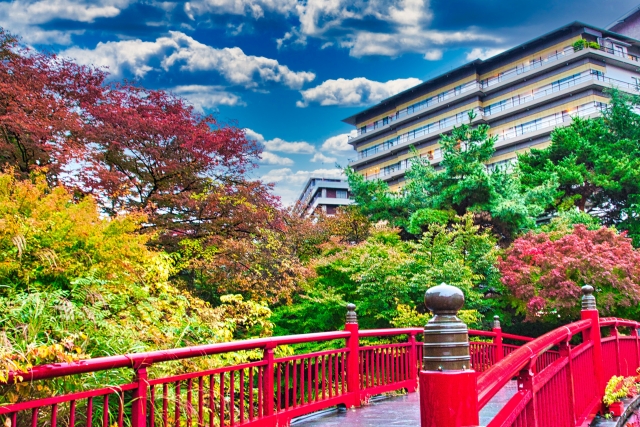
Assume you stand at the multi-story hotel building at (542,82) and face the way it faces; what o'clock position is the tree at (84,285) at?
The tree is roughly at 11 o'clock from the multi-story hotel building.

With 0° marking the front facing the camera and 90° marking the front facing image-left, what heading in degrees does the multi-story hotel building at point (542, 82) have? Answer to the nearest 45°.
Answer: approximately 45°

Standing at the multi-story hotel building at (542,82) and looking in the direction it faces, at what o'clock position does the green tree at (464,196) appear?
The green tree is roughly at 11 o'clock from the multi-story hotel building.

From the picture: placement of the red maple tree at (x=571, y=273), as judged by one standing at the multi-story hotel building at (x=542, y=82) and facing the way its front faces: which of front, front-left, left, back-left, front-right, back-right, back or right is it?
front-left

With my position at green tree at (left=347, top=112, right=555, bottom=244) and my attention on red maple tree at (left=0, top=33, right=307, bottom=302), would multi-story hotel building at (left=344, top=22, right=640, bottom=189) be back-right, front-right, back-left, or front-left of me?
back-right

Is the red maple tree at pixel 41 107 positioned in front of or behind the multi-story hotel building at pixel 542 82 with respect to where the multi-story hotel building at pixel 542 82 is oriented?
in front

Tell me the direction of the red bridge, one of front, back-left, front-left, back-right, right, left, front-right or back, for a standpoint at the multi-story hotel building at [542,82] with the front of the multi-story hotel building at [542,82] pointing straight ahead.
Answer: front-left
